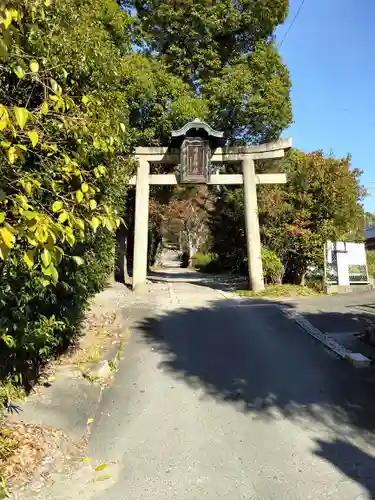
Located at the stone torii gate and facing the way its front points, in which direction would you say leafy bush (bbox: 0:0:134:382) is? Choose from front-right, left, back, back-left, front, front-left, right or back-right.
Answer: front

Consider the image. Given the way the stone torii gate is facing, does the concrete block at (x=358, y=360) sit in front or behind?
in front

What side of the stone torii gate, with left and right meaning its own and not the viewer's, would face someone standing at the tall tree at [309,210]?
left

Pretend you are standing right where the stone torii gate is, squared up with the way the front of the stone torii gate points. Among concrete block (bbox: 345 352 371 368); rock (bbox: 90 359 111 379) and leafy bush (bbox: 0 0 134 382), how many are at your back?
0

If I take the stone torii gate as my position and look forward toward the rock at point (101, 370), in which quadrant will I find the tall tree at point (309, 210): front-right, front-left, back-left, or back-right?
back-left

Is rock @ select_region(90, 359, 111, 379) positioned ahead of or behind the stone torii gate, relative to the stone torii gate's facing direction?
ahead

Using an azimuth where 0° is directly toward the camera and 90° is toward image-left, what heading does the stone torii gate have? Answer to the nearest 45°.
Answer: approximately 0°

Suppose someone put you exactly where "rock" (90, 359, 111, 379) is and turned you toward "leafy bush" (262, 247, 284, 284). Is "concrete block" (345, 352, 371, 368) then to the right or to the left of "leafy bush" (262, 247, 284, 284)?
right

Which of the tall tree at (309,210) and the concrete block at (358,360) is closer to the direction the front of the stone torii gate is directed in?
the concrete block
